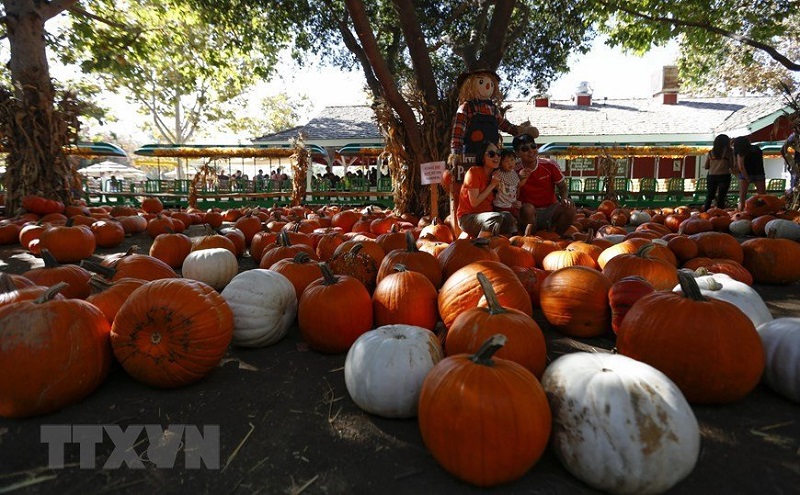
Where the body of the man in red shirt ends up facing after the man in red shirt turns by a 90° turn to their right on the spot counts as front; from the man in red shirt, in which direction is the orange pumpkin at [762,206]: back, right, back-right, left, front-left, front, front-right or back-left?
back-right

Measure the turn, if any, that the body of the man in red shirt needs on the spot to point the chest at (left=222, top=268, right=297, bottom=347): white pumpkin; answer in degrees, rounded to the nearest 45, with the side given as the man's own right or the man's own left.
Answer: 0° — they already face it

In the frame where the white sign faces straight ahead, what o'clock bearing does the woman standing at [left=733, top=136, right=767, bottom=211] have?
The woman standing is roughly at 8 o'clock from the white sign.

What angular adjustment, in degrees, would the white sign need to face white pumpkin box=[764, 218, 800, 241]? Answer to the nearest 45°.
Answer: approximately 90° to its left

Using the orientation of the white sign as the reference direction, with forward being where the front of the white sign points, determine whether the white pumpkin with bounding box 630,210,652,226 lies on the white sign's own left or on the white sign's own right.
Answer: on the white sign's own left

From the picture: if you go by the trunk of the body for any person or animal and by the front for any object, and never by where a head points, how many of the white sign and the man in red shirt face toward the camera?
2

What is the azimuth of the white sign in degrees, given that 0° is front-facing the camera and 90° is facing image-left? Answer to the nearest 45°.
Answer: approximately 0°

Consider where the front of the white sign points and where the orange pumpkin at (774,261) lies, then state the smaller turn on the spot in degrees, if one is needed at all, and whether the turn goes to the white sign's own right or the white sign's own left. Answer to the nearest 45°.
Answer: approximately 45° to the white sign's own left

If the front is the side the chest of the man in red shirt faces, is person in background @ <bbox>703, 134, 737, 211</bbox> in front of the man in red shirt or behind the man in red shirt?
behind

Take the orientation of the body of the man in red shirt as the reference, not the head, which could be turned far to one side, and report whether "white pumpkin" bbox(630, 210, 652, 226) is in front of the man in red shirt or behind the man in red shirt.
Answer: behind

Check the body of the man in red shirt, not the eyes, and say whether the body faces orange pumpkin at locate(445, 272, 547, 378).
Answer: yes
